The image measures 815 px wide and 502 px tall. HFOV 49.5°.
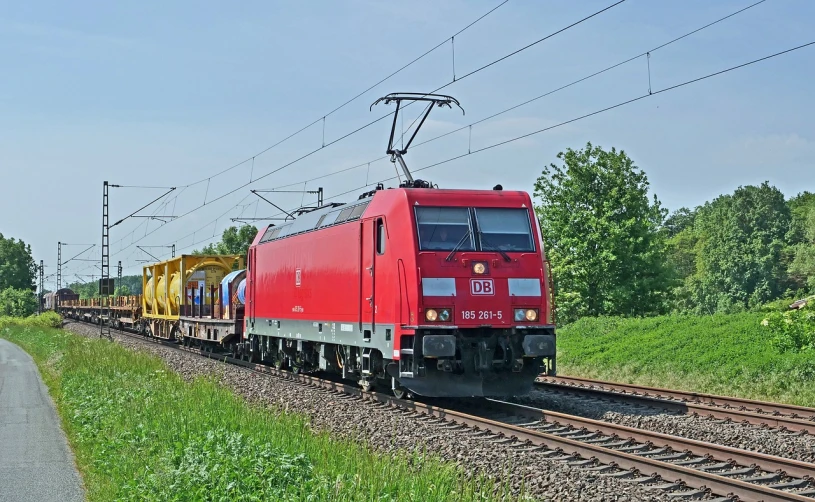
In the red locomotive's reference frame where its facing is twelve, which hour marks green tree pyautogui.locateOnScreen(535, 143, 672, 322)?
The green tree is roughly at 8 o'clock from the red locomotive.

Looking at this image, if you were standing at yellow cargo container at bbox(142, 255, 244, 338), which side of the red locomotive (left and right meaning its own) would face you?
back

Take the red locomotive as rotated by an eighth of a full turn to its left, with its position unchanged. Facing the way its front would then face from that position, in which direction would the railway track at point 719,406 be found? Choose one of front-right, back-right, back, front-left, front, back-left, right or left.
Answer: front

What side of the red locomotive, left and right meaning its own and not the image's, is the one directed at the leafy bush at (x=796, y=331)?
left

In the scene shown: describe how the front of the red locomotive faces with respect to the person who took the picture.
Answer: facing the viewer and to the right of the viewer

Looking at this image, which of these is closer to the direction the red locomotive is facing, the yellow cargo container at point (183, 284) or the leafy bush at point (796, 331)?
the leafy bush

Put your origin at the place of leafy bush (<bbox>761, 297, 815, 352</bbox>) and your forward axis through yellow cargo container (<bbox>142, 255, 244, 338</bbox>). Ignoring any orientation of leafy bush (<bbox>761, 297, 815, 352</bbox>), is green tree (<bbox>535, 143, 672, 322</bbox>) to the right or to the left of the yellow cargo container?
right
